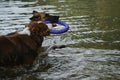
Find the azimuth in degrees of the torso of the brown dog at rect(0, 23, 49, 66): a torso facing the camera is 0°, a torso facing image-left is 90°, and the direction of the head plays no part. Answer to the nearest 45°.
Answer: approximately 270°
